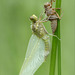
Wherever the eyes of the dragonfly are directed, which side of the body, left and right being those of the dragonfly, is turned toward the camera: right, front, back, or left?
right
